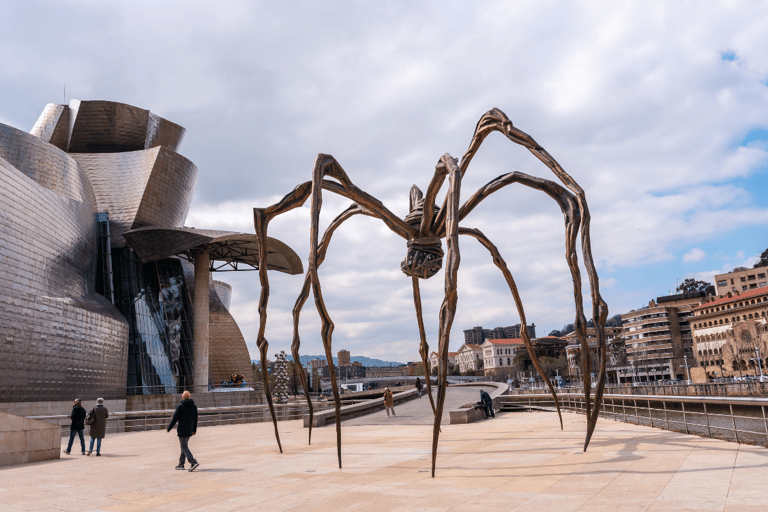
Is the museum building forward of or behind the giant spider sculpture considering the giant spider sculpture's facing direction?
behind

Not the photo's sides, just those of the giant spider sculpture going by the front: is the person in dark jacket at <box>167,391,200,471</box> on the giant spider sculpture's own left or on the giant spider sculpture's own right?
on the giant spider sculpture's own right

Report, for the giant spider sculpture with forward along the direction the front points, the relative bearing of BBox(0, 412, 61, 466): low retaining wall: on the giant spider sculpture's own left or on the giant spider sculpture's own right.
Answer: on the giant spider sculpture's own right

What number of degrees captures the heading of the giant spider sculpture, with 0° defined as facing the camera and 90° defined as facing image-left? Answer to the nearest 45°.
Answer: approximately 0°

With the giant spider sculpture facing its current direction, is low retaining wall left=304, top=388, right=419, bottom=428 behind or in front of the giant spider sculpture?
behind
